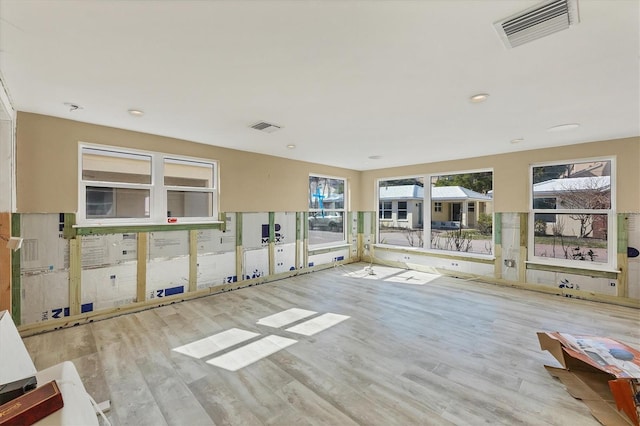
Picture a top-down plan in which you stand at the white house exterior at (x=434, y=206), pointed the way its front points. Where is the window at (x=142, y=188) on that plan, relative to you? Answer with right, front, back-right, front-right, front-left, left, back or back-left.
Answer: front-right

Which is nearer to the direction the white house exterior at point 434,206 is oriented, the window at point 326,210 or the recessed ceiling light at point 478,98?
the recessed ceiling light

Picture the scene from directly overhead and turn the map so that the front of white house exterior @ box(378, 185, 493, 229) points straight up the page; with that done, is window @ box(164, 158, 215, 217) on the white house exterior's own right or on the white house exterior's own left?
on the white house exterior's own right

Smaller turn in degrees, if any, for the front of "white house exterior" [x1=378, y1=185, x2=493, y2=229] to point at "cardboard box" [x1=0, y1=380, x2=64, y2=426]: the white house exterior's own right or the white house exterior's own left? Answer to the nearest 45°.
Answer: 0° — it already faces it

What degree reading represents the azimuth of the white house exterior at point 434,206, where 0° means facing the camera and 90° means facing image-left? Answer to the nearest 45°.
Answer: approximately 0°
